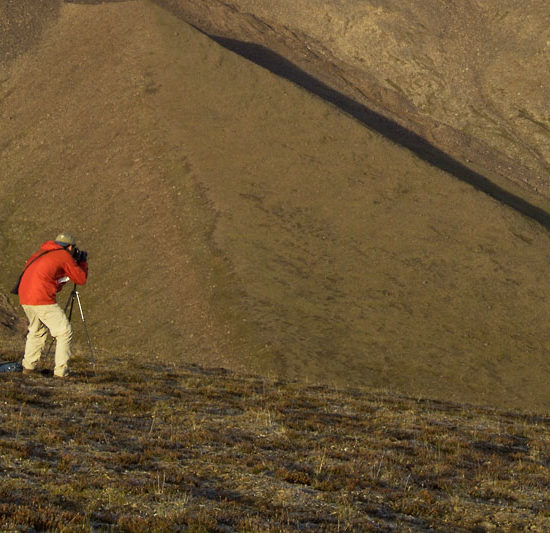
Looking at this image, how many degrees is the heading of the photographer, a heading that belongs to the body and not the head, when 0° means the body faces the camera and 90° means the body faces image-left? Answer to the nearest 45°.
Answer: approximately 225°

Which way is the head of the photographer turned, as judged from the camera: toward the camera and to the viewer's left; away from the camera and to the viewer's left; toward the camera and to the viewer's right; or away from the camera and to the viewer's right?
away from the camera and to the viewer's right
